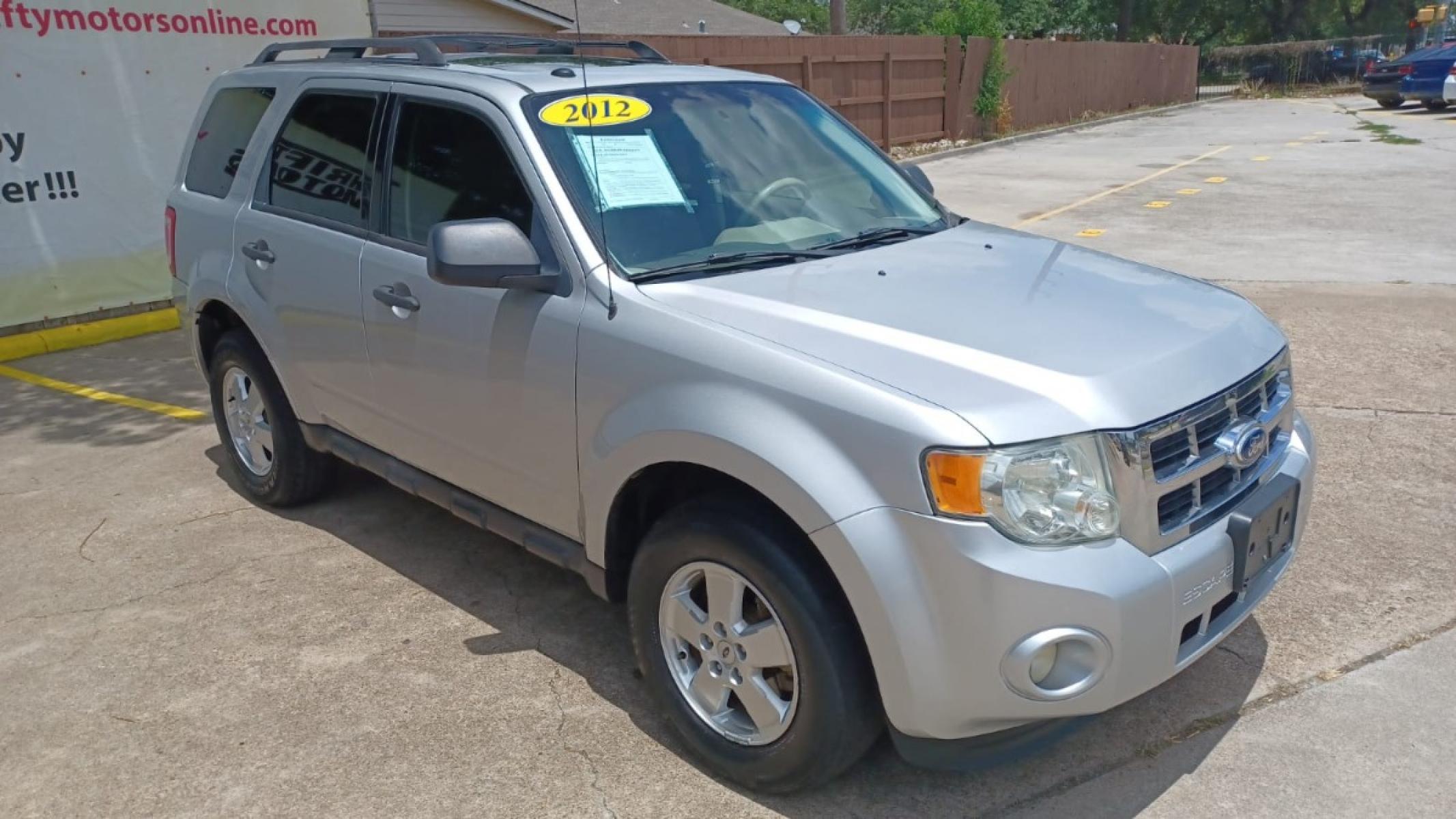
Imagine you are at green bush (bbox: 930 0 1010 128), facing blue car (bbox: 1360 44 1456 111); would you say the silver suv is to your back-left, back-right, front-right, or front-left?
back-right

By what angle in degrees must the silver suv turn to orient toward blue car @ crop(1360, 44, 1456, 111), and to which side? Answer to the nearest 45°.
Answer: approximately 90° to its left

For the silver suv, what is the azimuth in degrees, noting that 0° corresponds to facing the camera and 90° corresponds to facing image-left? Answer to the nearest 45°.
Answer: approximately 315°

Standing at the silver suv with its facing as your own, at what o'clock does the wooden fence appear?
The wooden fence is roughly at 8 o'clock from the silver suv.

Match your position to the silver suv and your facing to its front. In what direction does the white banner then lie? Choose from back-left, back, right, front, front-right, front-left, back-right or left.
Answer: back

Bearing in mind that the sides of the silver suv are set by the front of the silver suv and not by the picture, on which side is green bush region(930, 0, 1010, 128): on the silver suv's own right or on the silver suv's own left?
on the silver suv's own left
